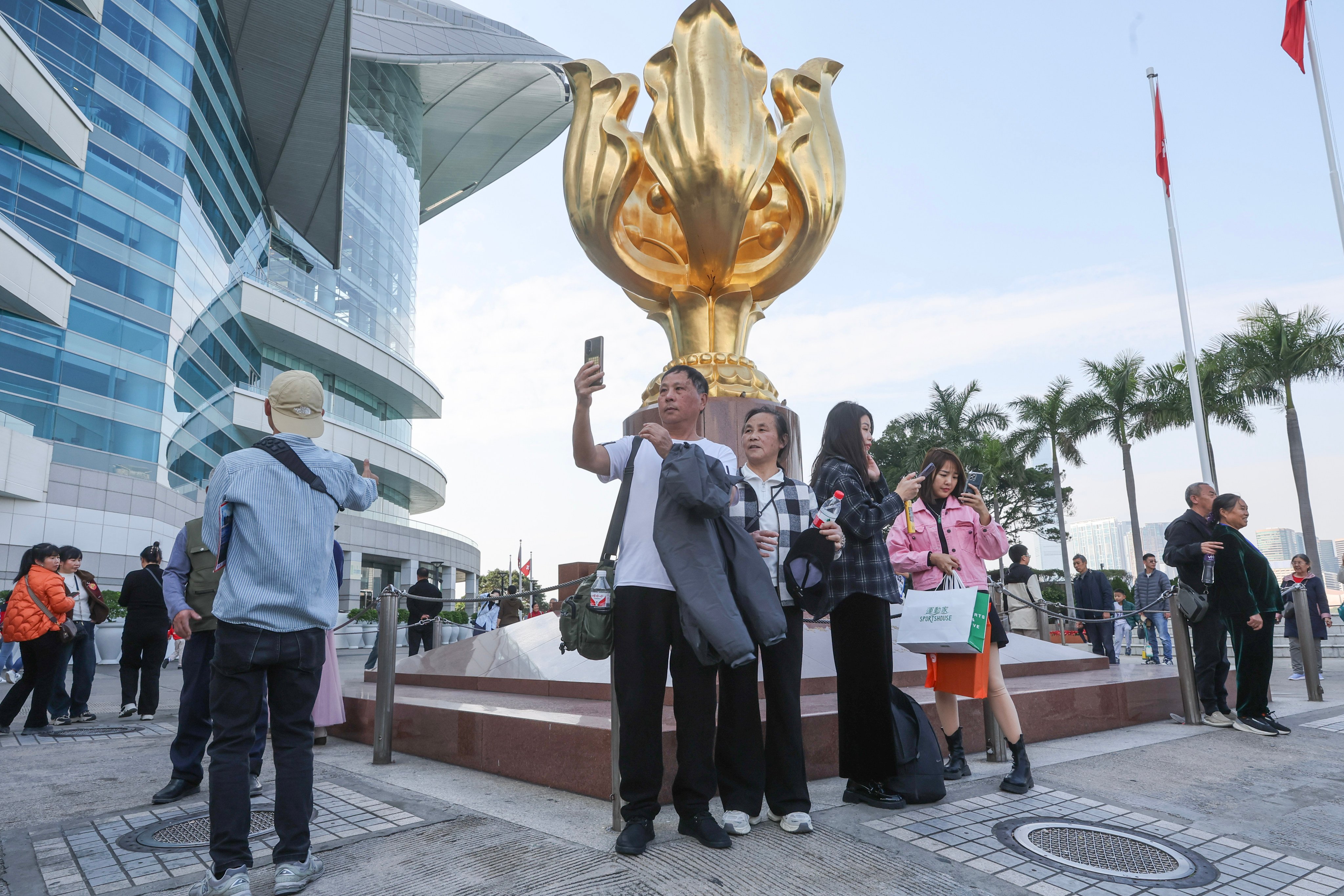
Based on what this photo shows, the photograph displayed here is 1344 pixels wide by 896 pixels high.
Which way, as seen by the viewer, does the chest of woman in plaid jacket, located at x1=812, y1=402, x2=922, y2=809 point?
to the viewer's right

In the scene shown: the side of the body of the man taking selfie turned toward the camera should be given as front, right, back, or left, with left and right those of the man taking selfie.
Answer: front

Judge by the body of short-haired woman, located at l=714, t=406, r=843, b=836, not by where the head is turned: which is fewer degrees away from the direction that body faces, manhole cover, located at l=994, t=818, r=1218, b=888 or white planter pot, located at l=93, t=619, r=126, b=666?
the manhole cover

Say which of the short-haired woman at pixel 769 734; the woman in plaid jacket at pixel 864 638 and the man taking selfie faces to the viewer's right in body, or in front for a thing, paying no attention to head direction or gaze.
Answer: the woman in plaid jacket

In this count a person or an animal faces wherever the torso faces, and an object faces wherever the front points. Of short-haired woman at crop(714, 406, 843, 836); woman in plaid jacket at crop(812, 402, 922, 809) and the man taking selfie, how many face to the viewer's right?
1

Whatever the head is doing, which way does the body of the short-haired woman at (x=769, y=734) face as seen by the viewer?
toward the camera

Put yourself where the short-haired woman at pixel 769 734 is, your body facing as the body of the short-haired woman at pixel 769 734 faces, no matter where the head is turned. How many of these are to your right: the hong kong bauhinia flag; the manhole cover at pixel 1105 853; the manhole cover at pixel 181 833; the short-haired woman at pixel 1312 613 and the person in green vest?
2

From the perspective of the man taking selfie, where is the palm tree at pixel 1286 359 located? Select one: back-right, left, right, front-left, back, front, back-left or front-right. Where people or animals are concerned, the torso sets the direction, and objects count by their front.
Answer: back-left

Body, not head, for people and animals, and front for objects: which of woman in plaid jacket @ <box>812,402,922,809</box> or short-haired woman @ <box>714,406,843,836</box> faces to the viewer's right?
the woman in plaid jacket

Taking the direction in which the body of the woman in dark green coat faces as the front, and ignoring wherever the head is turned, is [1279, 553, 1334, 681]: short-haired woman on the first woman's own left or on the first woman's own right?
on the first woman's own left

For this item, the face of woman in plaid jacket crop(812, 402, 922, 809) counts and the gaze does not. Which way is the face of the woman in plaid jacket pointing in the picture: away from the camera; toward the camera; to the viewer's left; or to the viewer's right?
to the viewer's right

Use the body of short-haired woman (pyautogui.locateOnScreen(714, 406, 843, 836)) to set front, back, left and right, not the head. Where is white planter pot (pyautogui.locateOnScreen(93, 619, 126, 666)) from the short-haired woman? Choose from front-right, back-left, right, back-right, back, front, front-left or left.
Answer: back-right

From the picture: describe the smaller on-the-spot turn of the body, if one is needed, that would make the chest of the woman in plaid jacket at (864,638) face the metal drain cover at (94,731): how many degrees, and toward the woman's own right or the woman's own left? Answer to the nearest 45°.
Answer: approximately 180°
